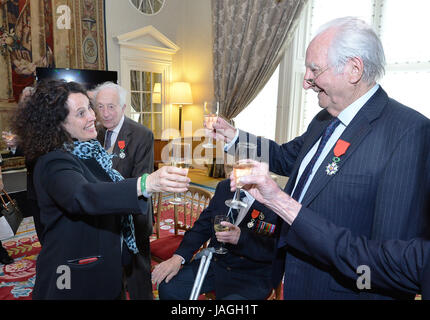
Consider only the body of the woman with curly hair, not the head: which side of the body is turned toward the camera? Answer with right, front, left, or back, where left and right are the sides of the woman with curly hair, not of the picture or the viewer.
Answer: right

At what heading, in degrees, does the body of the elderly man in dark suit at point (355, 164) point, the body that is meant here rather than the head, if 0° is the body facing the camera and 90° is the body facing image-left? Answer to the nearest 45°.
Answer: approximately 45°

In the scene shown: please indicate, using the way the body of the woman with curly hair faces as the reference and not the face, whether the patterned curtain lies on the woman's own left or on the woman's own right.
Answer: on the woman's own left

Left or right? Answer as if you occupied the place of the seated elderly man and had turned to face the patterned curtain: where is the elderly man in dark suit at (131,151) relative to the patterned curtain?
left

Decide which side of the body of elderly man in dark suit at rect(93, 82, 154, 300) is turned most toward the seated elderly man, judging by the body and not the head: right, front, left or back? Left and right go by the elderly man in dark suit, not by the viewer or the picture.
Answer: left

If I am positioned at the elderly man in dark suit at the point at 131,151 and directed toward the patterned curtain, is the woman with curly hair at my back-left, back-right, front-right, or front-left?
back-right

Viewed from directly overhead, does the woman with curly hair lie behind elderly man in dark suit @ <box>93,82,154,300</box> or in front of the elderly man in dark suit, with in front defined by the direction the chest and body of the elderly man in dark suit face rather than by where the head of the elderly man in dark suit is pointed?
in front

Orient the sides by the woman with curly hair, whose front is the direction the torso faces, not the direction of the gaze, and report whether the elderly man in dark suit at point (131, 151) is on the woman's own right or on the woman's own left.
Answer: on the woman's own left

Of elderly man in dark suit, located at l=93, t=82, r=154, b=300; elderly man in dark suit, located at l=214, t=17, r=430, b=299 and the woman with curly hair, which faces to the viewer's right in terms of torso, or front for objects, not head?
the woman with curly hair

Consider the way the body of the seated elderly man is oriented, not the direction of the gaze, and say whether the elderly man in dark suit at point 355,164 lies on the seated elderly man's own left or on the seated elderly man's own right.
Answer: on the seated elderly man's own left

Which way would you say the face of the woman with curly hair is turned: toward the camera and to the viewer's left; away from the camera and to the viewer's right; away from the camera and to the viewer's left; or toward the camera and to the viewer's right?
toward the camera and to the viewer's right

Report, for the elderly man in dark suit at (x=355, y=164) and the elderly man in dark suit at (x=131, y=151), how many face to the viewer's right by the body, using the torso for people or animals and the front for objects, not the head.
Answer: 0

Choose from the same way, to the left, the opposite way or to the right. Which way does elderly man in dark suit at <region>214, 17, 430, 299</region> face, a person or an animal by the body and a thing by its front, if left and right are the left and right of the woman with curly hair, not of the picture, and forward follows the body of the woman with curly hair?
the opposite way

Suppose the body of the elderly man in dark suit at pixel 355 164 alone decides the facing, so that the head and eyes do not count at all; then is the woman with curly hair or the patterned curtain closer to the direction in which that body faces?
the woman with curly hair
